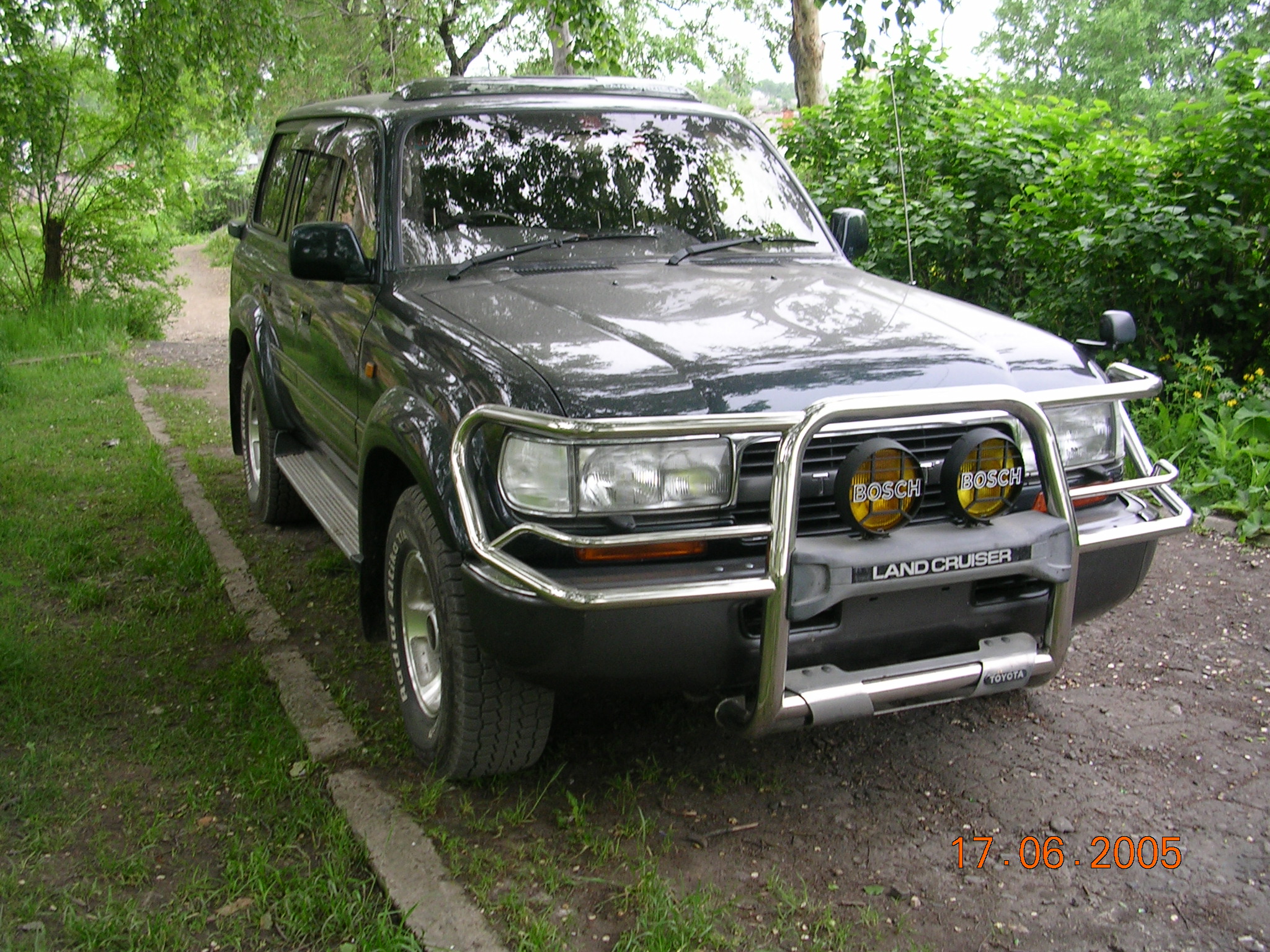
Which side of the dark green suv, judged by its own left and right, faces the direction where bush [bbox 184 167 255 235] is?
back

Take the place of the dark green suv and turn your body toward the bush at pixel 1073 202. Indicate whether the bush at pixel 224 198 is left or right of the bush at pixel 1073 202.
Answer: left

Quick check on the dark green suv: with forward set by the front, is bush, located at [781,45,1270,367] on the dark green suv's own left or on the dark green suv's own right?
on the dark green suv's own left

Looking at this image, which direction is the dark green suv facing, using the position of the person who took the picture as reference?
facing the viewer and to the right of the viewer

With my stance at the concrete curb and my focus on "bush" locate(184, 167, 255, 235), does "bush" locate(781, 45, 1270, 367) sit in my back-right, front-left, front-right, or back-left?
front-right

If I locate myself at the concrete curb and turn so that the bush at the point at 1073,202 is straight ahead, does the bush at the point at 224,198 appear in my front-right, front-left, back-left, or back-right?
front-left
